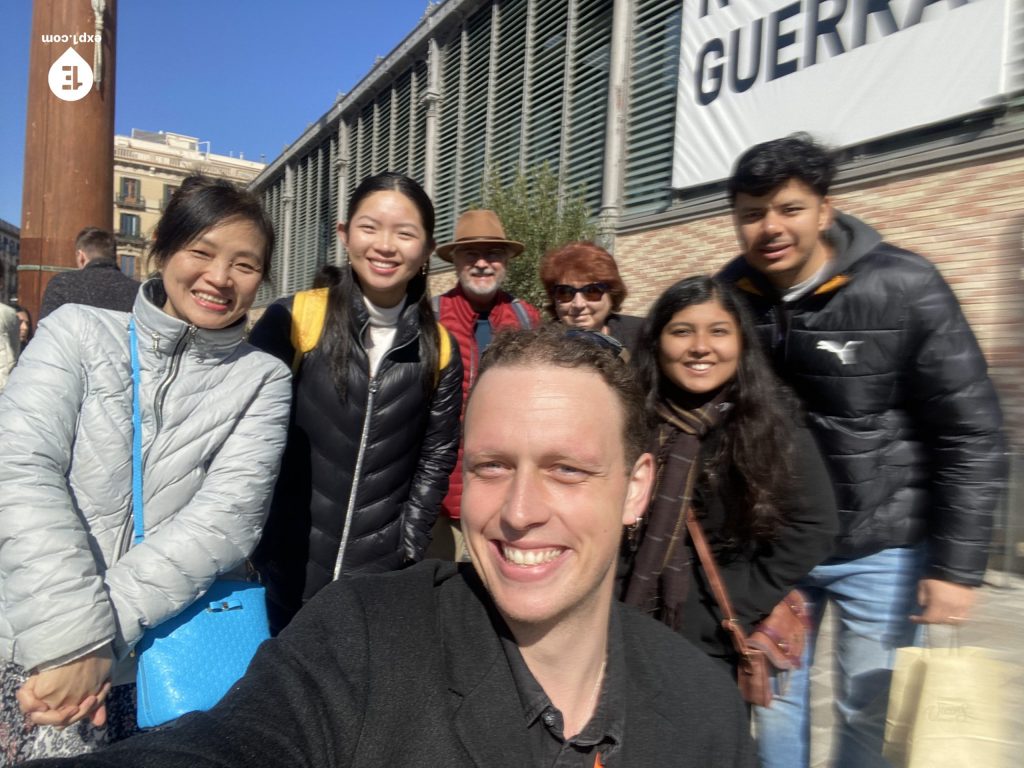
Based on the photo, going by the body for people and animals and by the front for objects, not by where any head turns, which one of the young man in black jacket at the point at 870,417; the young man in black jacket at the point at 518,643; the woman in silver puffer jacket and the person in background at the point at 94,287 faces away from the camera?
the person in background

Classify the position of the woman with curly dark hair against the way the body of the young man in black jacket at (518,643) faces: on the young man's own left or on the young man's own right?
on the young man's own left

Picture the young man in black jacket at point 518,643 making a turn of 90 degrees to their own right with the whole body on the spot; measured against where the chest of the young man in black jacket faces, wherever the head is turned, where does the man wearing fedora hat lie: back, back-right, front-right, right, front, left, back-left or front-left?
right

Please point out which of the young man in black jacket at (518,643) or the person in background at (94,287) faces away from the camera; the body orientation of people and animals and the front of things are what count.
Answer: the person in background

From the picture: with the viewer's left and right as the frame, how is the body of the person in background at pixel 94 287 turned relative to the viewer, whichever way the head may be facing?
facing away from the viewer

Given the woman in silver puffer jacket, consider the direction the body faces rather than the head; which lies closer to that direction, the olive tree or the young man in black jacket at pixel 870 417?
the young man in black jacket

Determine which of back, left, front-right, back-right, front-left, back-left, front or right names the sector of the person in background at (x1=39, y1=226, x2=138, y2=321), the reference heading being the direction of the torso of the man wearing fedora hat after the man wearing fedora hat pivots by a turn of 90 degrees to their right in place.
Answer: front

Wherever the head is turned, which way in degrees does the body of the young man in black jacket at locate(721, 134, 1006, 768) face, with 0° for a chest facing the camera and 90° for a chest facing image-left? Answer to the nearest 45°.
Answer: approximately 45°

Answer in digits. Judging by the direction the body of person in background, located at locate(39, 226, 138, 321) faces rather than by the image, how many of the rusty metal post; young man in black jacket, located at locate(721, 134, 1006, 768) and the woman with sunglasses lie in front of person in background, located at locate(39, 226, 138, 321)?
1

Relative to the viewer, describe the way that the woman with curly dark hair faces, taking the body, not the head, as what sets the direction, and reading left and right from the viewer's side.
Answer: facing the viewer and to the left of the viewer

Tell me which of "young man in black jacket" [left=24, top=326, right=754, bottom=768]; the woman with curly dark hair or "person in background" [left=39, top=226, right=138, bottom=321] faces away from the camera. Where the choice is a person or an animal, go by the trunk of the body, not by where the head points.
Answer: the person in background

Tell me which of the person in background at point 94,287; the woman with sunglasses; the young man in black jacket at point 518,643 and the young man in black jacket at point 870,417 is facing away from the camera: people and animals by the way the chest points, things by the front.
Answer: the person in background
